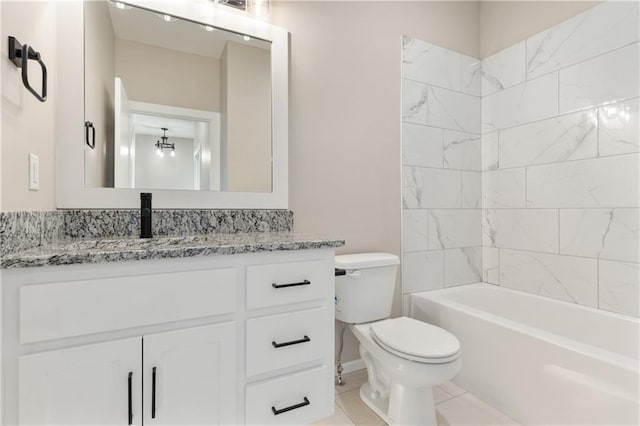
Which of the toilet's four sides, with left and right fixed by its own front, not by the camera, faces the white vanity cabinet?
right

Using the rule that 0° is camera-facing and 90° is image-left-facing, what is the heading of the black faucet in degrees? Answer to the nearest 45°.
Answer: approximately 0°

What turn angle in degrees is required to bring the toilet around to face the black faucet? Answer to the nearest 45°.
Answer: approximately 90° to its right

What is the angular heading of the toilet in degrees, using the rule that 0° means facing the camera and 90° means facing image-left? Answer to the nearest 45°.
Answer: approximately 315°

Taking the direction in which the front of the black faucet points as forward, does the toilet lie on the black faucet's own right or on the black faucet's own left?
on the black faucet's own left

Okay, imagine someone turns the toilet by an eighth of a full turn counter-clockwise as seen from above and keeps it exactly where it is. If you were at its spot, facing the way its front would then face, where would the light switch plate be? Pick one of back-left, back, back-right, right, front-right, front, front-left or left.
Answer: back-right

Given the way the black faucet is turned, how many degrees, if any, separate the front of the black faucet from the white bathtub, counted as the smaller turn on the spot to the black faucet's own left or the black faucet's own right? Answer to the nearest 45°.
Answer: approximately 90° to the black faucet's own left
